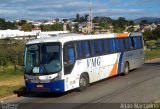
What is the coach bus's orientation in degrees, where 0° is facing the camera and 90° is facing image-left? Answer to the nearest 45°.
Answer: approximately 45°
